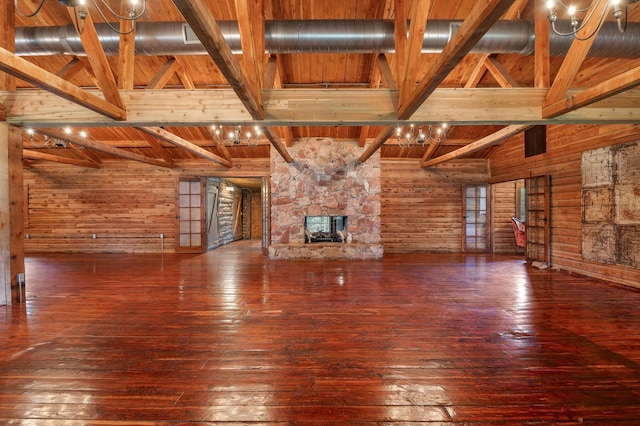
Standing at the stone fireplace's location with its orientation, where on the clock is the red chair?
The red chair is roughly at 9 o'clock from the stone fireplace.

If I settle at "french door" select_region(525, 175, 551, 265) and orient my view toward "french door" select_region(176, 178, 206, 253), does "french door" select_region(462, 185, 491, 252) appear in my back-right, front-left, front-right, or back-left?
front-right

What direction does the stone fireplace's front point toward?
toward the camera

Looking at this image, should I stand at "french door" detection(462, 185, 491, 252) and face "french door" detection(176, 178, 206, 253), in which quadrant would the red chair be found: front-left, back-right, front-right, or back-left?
back-left

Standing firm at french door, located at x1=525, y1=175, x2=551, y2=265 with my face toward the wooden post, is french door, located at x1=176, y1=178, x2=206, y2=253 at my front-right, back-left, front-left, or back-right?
front-right

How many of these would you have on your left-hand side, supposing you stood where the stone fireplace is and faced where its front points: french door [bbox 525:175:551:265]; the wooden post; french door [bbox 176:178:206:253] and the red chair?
2

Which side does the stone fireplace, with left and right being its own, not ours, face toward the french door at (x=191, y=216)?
right

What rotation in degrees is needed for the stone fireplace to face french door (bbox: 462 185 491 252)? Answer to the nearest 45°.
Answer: approximately 90° to its left

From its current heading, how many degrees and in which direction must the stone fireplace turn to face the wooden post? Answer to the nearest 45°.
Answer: approximately 45° to its right

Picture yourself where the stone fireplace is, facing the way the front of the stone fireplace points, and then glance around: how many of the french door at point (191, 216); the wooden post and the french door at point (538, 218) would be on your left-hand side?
1

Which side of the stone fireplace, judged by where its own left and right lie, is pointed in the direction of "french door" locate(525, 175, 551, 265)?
left
